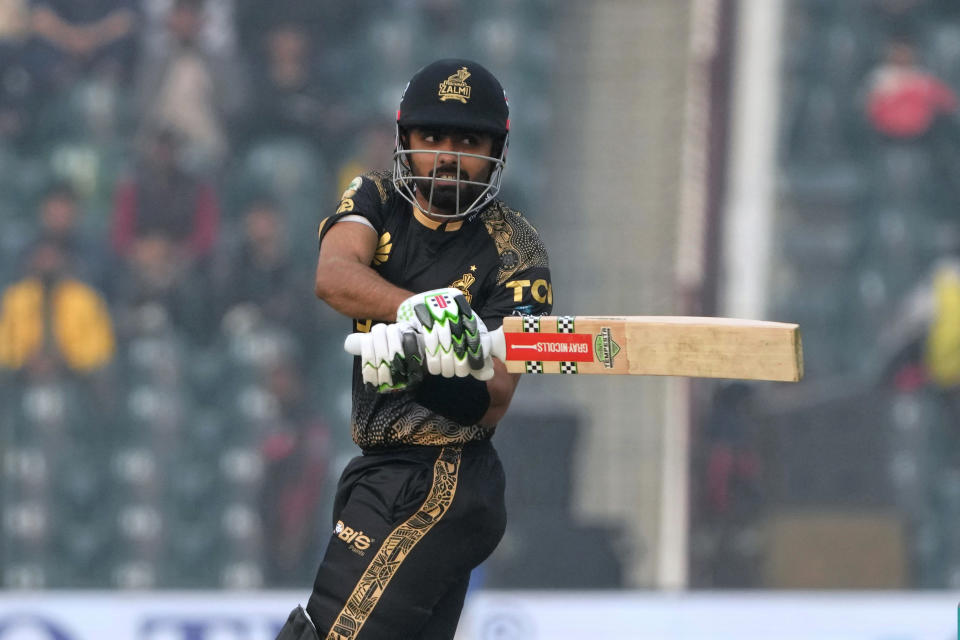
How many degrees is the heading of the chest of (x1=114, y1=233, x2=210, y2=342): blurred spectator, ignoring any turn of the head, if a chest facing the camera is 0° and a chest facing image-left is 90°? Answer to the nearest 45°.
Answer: approximately 0°

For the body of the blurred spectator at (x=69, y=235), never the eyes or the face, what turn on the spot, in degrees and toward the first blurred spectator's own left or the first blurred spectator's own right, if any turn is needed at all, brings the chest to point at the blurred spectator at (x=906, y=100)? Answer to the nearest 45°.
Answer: approximately 90° to the first blurred spectator's own left

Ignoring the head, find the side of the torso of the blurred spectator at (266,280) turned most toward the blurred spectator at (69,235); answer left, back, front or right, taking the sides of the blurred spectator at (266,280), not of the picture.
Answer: right

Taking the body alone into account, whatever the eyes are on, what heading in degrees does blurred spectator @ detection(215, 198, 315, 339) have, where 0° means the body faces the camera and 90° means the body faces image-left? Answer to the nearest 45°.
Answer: approximately 0°

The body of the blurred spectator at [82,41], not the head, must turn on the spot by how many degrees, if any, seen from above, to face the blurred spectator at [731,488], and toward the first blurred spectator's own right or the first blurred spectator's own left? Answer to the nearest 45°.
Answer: approximately 45° to the first blurred spectator's own left
